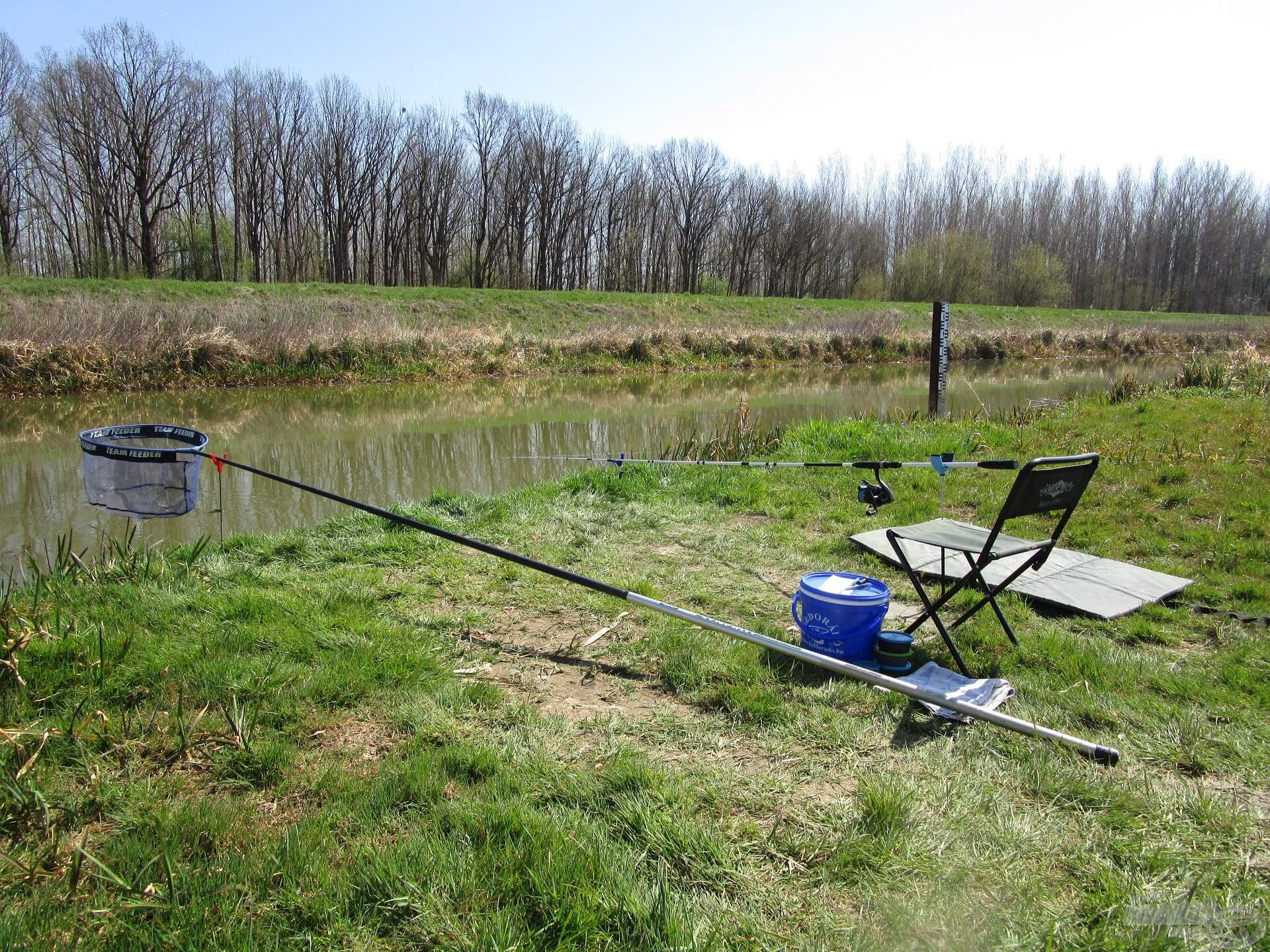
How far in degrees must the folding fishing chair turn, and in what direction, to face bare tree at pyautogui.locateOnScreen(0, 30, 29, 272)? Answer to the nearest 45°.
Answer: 0° — it already faces it

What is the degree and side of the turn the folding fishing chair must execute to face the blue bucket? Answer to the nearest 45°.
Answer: approximately 45° to its left

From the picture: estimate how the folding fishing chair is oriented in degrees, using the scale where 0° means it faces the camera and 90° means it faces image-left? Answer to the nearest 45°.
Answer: approximately 135°

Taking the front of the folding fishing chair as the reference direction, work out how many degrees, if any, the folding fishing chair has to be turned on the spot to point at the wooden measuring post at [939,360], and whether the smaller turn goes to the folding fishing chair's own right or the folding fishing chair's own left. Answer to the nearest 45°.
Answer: approximately 45° to the folding fishing chair's own right
